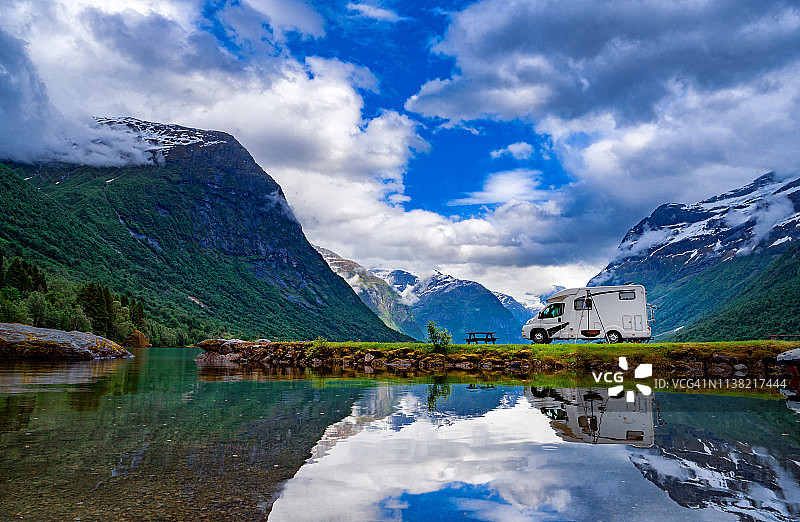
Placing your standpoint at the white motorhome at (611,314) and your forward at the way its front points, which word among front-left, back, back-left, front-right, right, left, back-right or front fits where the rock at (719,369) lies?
back-left

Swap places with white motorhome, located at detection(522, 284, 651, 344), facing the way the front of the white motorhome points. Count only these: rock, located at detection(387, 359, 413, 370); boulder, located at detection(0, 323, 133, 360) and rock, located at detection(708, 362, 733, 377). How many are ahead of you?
2

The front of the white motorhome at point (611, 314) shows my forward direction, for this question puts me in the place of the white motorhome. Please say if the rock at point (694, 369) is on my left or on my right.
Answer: on my left

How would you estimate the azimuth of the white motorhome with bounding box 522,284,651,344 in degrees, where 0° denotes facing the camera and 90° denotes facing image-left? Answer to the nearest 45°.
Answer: approximately 90°

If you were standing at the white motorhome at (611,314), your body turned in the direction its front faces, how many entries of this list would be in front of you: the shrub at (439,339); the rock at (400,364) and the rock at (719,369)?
2

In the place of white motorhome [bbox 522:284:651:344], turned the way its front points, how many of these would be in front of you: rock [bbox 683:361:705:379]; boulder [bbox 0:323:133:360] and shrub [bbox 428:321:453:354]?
2

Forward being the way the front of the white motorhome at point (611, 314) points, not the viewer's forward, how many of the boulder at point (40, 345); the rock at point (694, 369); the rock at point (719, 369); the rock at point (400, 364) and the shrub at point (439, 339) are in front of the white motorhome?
3

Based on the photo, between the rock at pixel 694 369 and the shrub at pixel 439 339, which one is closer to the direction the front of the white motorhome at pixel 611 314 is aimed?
the shrub

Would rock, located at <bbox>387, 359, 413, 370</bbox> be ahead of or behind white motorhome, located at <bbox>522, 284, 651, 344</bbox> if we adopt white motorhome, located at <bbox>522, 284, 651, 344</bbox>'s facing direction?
ahead

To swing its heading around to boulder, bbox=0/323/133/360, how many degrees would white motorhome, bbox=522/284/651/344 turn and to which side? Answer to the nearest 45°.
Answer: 0° — it already faces it

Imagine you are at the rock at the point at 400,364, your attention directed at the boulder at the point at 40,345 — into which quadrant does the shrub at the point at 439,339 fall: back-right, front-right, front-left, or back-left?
back-right

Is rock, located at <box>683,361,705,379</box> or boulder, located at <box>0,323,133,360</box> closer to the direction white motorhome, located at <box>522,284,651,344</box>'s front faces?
the boulder

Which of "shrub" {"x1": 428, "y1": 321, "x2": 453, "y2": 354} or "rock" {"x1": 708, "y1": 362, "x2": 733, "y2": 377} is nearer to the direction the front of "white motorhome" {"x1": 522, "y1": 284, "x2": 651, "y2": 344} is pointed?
the shrub

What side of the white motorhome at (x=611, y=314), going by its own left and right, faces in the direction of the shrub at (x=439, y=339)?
front

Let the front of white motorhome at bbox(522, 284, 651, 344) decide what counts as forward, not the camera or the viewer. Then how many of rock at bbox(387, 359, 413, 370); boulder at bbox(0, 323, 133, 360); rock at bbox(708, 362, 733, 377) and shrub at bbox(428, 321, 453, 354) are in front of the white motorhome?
3

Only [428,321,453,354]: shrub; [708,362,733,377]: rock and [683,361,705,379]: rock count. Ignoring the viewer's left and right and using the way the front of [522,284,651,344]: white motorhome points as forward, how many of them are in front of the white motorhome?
1
